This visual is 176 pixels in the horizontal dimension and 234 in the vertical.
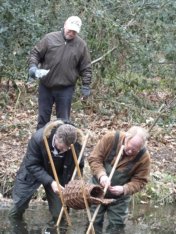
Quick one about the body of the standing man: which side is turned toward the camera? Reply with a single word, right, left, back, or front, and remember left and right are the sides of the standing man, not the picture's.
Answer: front

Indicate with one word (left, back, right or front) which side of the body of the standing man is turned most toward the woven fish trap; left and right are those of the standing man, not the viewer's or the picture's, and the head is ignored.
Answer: front

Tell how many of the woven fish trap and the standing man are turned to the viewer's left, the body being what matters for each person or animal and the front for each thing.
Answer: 0
